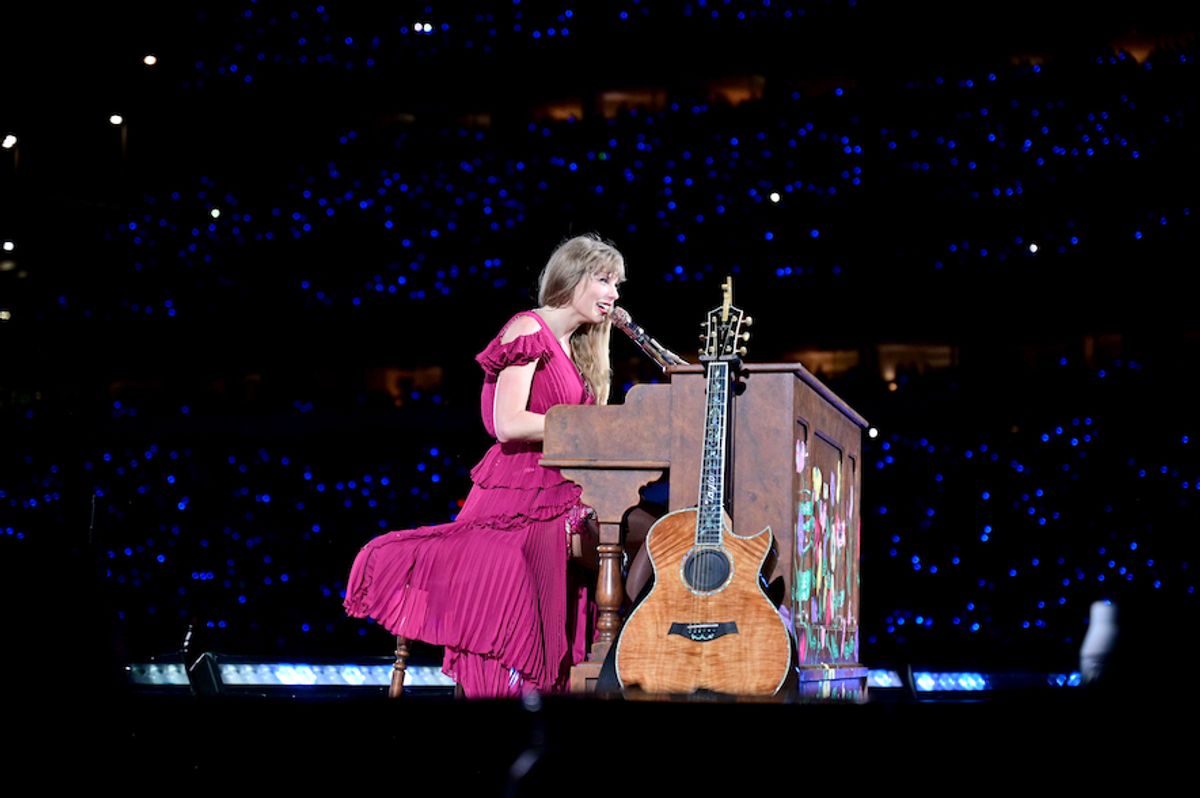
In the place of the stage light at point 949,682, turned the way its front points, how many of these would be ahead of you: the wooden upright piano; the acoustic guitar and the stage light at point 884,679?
2

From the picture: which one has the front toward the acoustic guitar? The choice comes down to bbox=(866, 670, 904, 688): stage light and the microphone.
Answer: the stage light

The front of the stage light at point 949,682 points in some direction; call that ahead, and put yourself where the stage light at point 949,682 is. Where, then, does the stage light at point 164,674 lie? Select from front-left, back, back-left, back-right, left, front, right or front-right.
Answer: right

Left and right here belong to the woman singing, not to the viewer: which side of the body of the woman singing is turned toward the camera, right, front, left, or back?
right

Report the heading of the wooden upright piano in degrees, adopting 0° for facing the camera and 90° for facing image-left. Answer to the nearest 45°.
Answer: approximately 90°

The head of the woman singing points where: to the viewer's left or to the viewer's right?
to the viewer's right

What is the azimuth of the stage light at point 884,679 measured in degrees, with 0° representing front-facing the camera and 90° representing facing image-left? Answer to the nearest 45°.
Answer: approximately 0°

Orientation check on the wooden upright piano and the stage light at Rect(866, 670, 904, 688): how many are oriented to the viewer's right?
0

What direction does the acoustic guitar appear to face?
toward the camera

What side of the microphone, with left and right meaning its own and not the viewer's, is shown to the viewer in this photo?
left
